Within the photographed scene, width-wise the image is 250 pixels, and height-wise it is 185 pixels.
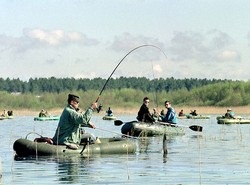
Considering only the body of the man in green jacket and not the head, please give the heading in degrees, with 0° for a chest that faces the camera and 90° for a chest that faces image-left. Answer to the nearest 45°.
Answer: approximately 270°

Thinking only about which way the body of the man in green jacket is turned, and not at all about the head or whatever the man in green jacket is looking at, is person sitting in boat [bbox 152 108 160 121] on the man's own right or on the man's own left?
on the man's own left
